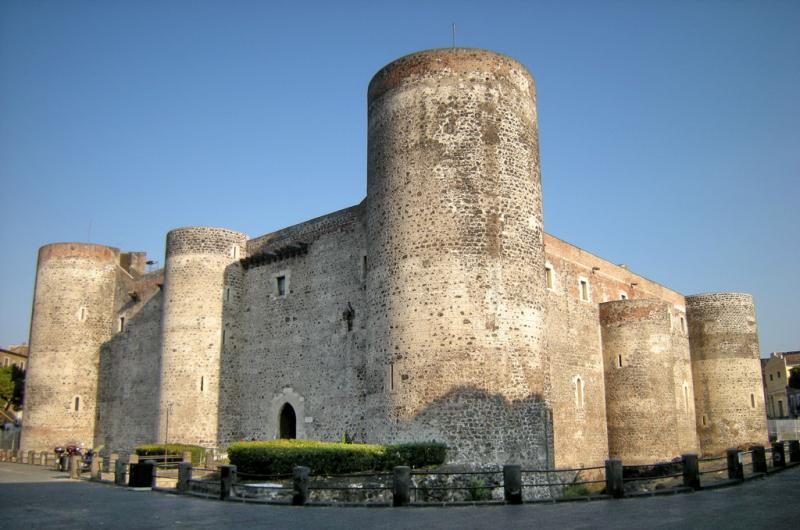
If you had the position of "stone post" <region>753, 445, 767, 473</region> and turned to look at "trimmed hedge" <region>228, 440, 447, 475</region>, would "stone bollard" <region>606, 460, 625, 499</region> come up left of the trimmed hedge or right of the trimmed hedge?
left

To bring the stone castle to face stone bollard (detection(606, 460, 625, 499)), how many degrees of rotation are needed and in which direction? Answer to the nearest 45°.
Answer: approximately 45° to its left

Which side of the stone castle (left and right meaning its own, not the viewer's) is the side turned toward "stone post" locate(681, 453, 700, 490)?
left

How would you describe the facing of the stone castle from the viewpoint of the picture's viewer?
facing the viewer and to the left of the viewer

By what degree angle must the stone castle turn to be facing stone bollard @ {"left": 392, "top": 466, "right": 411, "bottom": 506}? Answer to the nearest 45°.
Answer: approximately 45° to its left

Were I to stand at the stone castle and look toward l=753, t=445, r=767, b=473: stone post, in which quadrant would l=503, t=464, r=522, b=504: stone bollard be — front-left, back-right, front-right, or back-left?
front-right

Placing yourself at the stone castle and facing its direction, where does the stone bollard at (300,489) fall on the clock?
The stone bollard is roughly at 11 o'clock from the stone castle.

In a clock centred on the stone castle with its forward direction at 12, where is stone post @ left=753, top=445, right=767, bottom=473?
The stone post is roughly at 9 o'clock from the stone castle.

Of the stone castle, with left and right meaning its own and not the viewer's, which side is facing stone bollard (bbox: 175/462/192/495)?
front

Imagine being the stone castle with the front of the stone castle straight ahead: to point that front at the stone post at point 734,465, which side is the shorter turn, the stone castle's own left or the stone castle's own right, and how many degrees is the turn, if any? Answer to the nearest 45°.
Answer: approximately 90° to the stone castle's own left

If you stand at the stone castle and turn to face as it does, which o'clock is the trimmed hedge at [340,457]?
The trimmed hedge is roughly at 11 o'clock from the stone castle.

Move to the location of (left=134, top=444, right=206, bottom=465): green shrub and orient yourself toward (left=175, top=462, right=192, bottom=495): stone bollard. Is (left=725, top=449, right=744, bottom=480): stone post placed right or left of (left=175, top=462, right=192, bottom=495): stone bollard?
left
